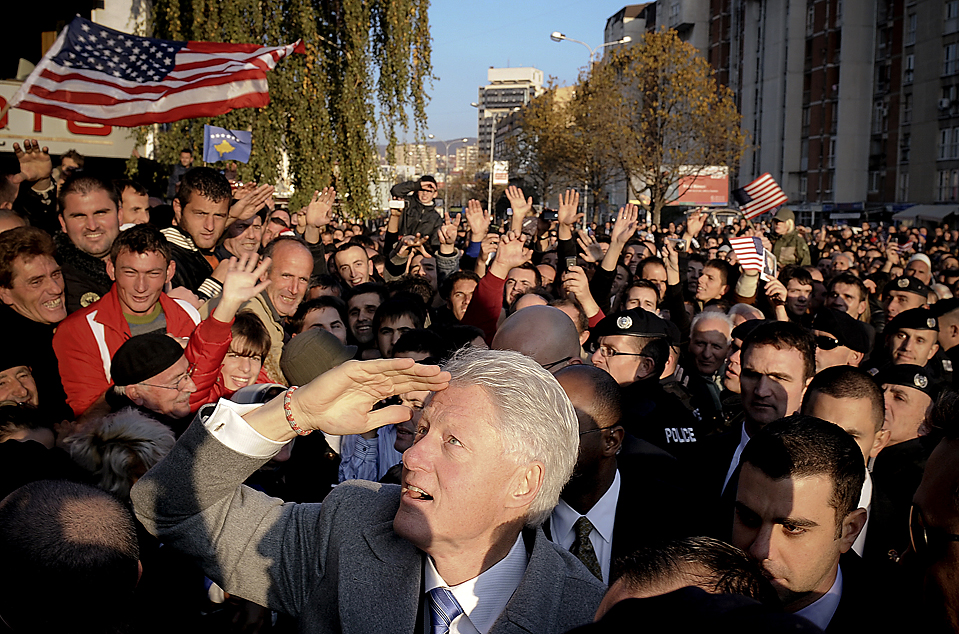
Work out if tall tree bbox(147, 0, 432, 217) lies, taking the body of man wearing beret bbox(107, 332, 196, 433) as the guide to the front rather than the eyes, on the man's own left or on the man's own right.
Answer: on the man's own left

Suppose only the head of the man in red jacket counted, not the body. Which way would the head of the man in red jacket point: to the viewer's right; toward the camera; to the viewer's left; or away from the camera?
toward the camera

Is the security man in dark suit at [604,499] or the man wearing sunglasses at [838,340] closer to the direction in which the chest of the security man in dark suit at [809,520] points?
the security man in dark suit

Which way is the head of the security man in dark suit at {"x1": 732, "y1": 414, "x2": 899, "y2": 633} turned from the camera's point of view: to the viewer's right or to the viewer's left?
to the viewer's left

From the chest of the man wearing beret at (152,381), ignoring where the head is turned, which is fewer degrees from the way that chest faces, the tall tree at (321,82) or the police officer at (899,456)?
the police officer

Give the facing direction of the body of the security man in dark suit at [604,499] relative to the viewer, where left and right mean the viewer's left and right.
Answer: facing the viewer and to the left of the viewer

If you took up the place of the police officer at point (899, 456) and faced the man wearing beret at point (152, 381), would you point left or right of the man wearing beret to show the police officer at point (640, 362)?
right

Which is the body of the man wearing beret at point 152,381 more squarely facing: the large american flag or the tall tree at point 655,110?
the tall tree

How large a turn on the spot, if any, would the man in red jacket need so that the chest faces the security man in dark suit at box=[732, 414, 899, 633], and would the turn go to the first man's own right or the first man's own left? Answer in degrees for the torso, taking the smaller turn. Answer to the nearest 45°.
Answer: approximately 45° to the first man's own left

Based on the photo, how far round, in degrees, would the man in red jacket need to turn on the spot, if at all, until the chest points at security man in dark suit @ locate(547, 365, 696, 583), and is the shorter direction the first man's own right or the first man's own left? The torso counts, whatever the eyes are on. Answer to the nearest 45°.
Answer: approximately 45° to the first man's own left

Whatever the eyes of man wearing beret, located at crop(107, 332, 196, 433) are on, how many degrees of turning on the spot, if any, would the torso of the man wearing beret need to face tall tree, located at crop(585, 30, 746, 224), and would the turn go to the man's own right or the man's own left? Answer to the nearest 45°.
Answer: approximately 45° to the man's own left

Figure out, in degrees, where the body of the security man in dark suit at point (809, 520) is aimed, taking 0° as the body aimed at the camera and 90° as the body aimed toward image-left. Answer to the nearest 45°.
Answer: approximately 45°

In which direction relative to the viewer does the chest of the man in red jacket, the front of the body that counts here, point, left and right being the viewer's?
facing the viewer
